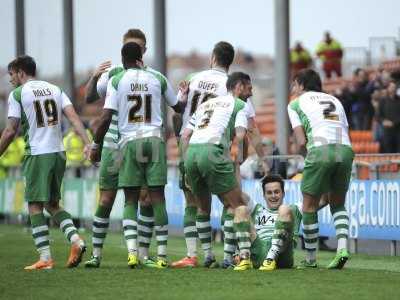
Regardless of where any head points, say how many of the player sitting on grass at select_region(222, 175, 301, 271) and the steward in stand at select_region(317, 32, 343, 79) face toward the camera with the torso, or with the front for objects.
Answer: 2

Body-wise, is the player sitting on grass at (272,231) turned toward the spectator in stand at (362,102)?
no

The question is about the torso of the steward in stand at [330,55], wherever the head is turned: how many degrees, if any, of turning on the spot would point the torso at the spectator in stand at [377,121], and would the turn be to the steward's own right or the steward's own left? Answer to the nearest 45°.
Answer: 0° — they already face them

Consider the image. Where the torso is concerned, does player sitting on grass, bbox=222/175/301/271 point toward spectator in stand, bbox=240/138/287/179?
no

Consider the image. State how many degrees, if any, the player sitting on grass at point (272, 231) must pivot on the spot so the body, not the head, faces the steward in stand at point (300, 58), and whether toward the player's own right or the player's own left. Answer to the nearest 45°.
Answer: approximately 180°

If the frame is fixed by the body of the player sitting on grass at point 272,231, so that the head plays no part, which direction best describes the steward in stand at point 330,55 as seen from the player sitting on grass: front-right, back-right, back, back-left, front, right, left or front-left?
back

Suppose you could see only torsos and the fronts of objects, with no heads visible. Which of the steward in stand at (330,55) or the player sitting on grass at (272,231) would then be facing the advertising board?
the steward in stand

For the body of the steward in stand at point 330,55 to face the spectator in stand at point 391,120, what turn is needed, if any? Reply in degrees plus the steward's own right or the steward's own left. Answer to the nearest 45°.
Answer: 0° — they already face them

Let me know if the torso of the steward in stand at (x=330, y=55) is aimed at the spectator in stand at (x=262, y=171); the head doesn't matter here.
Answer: yes

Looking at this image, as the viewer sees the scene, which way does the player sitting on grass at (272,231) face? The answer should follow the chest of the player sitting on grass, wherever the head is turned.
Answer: toward the camera

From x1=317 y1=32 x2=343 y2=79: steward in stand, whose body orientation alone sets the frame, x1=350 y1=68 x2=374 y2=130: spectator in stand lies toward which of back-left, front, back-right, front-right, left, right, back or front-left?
front

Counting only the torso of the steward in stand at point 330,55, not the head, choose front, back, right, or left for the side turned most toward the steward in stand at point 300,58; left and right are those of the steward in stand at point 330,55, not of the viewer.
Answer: right

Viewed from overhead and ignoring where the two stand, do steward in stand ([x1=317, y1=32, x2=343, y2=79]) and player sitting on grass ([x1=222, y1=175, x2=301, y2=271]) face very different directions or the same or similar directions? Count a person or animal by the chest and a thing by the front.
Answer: same or similar directions

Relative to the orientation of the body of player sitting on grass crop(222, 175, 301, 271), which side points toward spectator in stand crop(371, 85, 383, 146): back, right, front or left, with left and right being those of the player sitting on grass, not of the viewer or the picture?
back

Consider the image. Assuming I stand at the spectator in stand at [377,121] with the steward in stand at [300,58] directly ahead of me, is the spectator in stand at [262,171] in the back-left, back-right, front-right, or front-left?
back-left

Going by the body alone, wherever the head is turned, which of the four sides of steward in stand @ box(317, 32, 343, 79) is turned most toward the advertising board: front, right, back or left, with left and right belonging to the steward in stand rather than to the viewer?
front

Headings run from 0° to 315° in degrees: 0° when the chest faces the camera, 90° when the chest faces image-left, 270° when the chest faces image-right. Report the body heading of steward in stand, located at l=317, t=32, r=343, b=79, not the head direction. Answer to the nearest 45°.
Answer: approximately 0°
